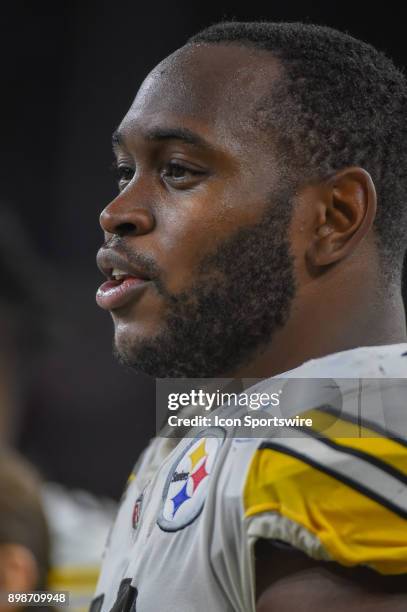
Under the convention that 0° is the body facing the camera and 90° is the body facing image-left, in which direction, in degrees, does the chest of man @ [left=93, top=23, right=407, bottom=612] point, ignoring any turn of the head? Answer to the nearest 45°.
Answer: approximately 45°

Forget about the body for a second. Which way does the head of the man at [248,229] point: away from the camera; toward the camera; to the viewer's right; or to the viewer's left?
to the viewer's left
